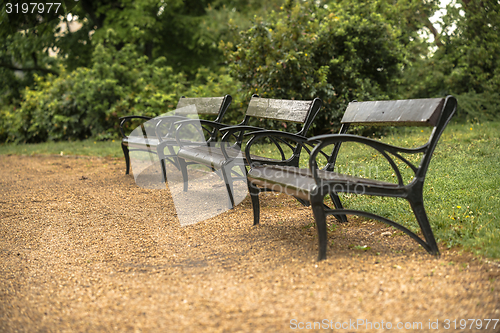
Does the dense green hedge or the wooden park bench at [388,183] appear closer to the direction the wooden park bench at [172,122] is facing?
the wooden park bench

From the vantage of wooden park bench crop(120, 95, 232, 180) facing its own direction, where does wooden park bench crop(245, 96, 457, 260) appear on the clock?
wooden park bench crop(245, 96, 457, 260) is roughly at 10 o'clock from wooden park bench crop(120, 95, 232, 180).

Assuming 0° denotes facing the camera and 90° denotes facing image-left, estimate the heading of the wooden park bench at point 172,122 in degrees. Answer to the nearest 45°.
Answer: approximately 45°

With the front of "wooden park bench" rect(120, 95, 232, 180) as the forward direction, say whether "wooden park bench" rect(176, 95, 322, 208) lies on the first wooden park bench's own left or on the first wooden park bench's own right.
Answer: on the first wooden park bench's own left

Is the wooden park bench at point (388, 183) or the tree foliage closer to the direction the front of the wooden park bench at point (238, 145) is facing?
the wooden park bench

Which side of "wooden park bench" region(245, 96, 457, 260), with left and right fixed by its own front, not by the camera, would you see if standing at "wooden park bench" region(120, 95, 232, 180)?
right

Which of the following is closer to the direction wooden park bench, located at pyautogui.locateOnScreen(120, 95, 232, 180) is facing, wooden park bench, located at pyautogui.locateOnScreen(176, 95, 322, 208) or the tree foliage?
the wooden park bench

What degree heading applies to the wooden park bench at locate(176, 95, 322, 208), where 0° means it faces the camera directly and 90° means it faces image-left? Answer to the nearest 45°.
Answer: approximately 45°

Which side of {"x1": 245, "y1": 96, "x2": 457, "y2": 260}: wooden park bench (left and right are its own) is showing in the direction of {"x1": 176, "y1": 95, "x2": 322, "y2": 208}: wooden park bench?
right

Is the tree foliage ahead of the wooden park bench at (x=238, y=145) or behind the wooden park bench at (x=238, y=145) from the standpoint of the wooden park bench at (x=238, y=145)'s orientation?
behind
